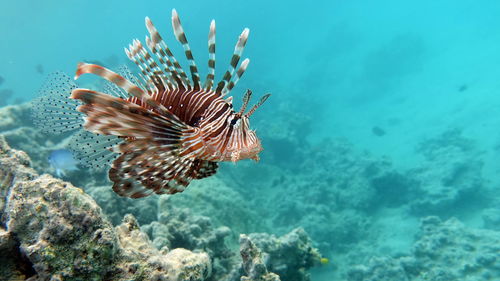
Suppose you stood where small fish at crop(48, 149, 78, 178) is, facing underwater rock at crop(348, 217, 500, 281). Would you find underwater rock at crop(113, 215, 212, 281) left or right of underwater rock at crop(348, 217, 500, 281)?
right

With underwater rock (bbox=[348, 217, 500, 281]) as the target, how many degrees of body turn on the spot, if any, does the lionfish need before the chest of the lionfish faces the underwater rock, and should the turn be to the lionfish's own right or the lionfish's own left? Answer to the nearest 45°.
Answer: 0° — it already faces it

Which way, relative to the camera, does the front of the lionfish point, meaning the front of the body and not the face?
to the viewer's right

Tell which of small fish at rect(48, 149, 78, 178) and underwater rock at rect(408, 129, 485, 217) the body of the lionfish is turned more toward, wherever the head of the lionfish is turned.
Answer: the underwater rock
